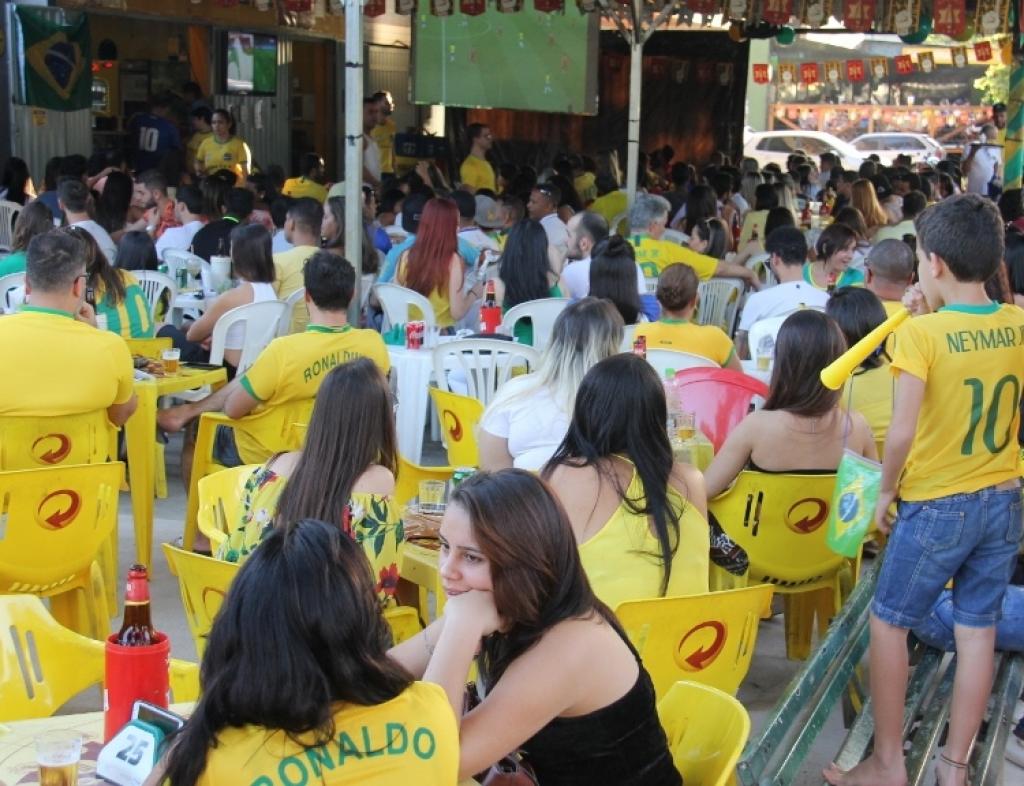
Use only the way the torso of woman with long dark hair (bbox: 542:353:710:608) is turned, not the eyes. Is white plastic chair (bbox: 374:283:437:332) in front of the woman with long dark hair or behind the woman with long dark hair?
in front

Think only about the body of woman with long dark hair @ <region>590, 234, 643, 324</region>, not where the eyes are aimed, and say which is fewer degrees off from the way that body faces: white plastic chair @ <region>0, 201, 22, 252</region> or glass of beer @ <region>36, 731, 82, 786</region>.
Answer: the white plastic chair

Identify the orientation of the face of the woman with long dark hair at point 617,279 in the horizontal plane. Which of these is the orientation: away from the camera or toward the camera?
away from the camera

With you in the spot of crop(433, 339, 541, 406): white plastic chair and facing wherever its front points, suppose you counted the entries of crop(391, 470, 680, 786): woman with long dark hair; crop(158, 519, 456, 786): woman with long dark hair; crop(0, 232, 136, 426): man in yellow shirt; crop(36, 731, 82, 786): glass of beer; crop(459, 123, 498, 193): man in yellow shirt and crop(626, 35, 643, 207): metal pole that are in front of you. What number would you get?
2

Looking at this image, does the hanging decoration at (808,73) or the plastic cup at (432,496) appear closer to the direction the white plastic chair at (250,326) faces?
the hanging decoration

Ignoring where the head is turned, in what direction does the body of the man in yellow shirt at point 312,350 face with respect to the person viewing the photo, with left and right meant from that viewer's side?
facing away from the viewer and to the left of the viewer

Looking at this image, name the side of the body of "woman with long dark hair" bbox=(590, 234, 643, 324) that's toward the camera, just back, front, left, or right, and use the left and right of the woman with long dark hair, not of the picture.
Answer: back

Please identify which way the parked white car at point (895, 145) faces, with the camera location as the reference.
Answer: facing to the left of the viewer

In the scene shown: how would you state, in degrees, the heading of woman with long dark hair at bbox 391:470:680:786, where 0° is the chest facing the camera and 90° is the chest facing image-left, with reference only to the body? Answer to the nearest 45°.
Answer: approximately 90°

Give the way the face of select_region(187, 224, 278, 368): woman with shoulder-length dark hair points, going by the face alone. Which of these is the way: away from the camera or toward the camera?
away from the camera

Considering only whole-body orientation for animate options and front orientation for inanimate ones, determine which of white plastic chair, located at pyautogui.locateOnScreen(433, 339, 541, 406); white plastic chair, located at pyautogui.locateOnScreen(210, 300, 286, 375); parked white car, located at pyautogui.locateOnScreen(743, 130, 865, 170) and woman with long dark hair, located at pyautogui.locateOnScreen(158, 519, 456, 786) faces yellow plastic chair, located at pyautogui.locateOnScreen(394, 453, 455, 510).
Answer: the woman with long dark hair

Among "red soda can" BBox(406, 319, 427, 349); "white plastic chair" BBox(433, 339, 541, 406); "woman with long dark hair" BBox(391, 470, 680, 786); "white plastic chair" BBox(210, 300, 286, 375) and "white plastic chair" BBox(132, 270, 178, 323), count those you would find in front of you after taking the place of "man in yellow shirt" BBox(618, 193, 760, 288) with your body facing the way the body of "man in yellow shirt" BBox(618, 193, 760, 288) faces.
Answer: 0

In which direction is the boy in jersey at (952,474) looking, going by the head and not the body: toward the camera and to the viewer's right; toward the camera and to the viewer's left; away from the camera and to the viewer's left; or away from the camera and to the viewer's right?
away from the camera and to the viewer's left

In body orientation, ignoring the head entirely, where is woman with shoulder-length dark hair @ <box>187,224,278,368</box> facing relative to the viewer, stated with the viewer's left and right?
facing away from the viewer and to the left of the viewer
